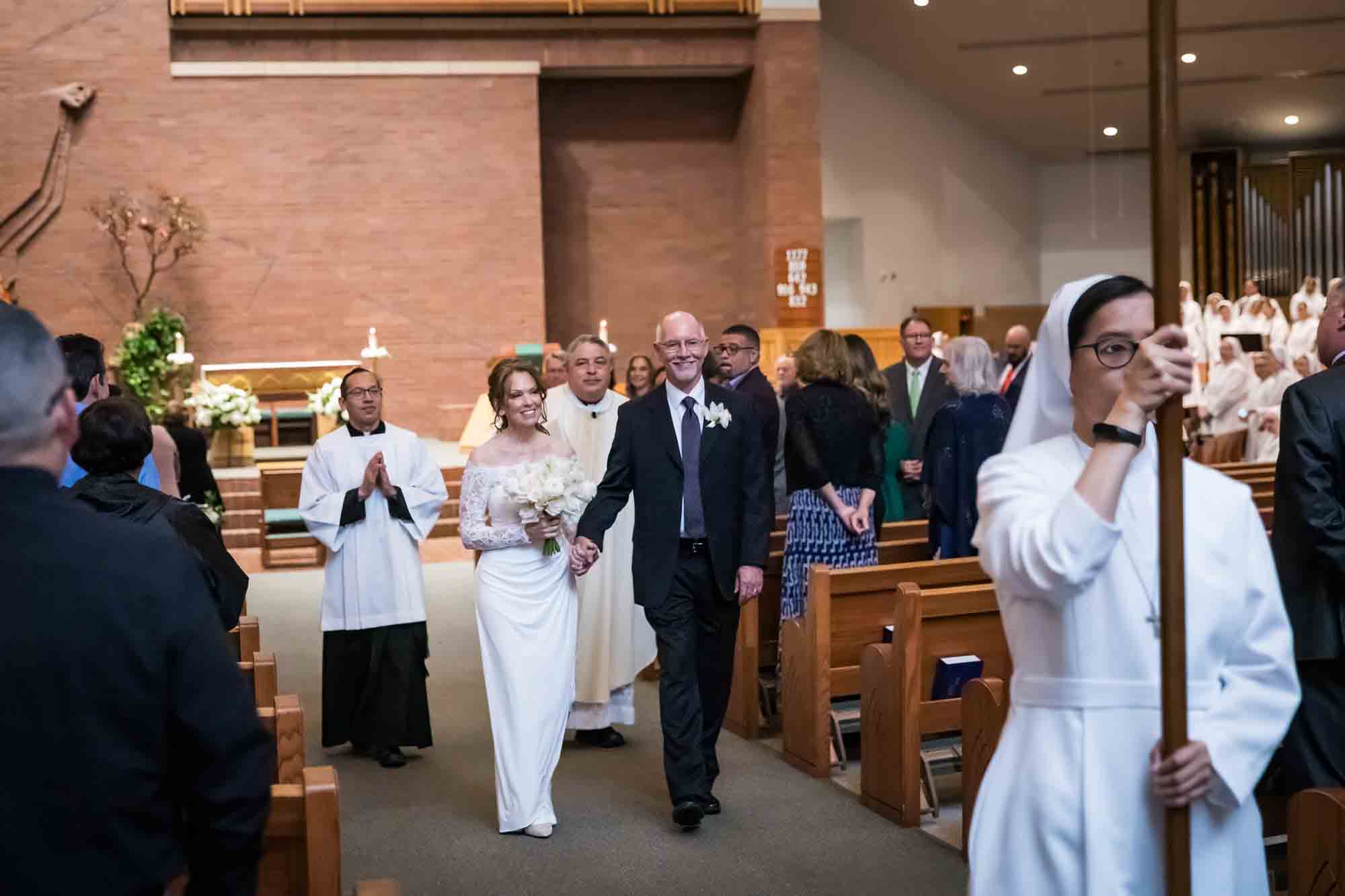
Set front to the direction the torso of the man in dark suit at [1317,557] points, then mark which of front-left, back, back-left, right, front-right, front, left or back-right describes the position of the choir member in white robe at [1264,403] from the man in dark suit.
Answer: front-right

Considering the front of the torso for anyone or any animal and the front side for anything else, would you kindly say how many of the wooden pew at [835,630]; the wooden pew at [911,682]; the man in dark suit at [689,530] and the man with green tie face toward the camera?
2

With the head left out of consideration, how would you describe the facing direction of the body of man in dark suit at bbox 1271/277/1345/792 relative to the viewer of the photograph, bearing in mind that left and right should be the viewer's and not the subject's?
facing away from the viewer and to the left of the viewer

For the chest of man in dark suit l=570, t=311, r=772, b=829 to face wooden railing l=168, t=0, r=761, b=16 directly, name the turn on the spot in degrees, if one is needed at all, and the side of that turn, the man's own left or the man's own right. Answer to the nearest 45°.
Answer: approximately 180°

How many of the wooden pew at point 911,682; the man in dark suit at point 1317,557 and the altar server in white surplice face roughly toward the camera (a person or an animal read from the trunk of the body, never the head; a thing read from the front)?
1

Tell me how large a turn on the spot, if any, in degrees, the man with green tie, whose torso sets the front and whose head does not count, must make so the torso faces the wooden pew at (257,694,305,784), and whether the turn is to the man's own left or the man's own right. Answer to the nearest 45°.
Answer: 0° — they already face it

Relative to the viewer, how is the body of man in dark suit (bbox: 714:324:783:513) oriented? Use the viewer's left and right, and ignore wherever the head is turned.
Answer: facing the viewer and to the left of the viewer

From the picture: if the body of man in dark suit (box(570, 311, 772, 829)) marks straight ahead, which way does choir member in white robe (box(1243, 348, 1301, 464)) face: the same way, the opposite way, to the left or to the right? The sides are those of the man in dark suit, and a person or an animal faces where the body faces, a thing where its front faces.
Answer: to the right

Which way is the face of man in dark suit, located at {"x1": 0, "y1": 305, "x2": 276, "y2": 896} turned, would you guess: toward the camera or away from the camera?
away from the camera

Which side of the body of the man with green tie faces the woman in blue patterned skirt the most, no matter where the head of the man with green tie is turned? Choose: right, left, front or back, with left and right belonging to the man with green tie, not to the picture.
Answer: front

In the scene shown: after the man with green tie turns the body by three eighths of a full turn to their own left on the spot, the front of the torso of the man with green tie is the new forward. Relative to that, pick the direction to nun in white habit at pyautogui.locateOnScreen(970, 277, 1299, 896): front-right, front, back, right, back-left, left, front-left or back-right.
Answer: back-right

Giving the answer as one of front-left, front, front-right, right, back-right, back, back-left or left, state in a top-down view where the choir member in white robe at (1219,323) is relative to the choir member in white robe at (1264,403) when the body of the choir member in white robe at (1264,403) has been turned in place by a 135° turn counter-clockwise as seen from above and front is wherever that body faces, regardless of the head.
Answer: left

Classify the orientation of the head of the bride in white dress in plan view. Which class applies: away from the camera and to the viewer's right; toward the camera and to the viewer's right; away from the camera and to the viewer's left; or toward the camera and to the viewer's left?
toward the camera and to the viewer's right

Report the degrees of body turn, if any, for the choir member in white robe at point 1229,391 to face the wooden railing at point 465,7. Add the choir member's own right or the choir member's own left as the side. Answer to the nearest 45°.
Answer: approximately 45° to the choir member's own right

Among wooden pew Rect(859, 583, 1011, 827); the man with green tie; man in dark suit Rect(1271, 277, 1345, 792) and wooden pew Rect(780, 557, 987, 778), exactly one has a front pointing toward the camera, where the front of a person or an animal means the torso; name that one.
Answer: the man with green tie
